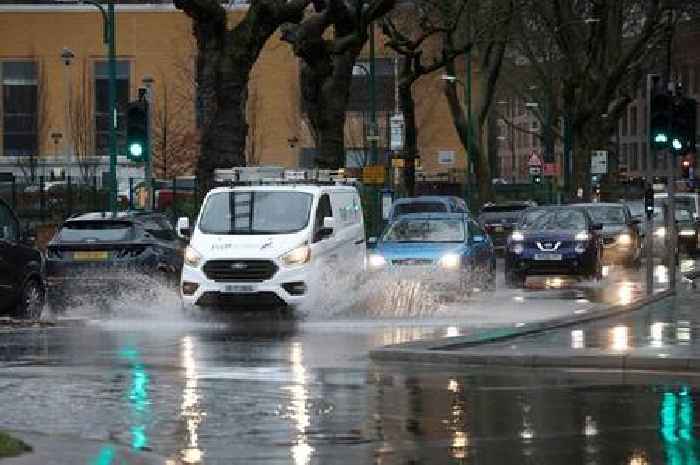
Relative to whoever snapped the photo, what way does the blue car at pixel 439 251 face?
facing the viewer

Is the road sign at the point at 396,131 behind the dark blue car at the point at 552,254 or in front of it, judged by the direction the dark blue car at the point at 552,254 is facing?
behind

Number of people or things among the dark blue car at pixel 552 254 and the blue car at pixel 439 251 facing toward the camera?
2

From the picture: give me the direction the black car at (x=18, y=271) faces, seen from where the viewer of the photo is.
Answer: facing away from the viewer and to the right of the viewer

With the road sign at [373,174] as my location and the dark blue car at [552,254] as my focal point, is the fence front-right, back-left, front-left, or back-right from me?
back-right

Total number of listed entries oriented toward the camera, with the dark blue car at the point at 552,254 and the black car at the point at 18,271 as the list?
1

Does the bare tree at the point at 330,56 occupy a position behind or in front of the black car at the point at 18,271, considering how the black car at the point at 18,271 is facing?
in front
